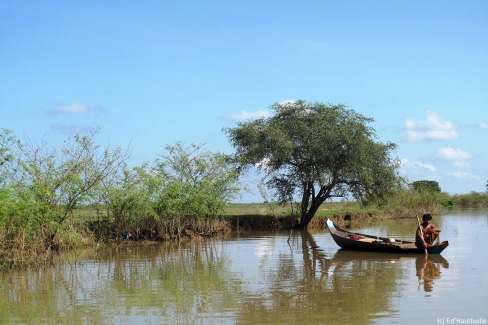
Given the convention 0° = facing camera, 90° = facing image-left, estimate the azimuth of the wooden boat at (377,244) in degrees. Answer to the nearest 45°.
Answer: approximately 90°
